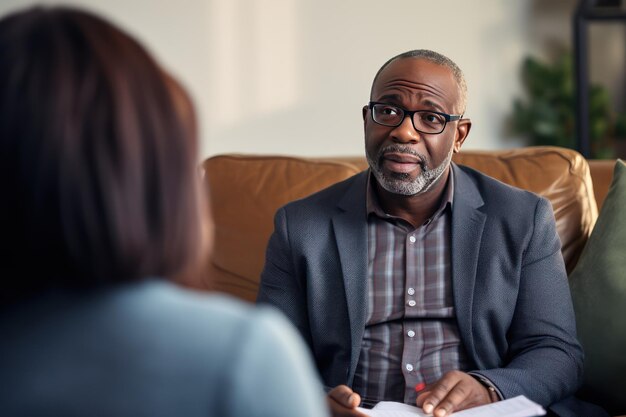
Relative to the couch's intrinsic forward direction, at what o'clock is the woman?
The woman is roughly at 12 o'clock from the couch.

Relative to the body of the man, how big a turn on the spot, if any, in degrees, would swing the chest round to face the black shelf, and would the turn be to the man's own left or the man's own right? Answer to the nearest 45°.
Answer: approximately 180°

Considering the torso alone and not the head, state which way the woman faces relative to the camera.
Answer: away from the camera

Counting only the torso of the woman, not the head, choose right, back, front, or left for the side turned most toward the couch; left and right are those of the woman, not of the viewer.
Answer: front

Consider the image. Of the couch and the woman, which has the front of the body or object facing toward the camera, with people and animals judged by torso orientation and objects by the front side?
the couch

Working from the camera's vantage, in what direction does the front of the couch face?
facing the viewer

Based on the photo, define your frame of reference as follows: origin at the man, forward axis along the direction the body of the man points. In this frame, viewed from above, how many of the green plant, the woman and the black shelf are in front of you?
1

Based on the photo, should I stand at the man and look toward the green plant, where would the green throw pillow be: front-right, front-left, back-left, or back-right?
front-right

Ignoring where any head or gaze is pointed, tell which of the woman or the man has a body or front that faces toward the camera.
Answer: the man

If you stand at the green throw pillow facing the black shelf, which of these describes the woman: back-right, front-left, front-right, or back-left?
back-left

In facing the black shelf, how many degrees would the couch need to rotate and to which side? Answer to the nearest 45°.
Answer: approximately 135° to its left

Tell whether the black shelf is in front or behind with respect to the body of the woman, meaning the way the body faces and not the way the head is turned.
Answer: in front

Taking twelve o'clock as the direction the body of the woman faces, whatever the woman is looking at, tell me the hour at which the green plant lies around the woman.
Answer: The green plant is roughly at 1 o'clock from the woman.

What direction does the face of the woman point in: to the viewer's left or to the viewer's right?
to the viewer's right

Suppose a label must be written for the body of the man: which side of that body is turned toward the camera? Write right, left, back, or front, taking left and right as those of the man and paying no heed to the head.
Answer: front

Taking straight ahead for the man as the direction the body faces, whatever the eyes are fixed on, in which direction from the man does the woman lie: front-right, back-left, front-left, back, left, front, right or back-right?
front

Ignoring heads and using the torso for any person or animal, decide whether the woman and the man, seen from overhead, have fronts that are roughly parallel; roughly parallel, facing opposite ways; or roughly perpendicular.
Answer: roughly parallel, facing opposite ways

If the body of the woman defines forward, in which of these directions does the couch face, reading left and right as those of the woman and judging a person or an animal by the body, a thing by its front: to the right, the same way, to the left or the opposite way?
the opposite way
